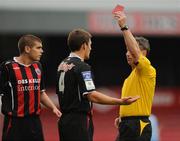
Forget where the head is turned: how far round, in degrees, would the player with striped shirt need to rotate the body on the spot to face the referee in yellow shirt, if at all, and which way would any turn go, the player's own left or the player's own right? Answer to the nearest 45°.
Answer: approximately 45° to the player's own left

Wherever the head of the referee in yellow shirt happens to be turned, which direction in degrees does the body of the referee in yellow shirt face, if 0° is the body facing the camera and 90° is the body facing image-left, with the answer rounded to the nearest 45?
approximately 90°

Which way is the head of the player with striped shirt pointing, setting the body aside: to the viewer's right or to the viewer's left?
to the viewer's right

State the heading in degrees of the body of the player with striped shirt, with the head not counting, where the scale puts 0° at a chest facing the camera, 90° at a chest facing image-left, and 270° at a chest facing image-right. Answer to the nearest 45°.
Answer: approximately 315°

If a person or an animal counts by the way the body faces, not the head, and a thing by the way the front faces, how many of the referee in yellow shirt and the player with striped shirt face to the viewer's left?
1

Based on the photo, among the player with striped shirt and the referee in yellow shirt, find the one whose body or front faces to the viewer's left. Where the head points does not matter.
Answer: the referee in yellow shirt

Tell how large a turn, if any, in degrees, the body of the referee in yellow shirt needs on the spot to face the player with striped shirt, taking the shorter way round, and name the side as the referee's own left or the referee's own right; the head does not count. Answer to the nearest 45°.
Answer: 0° — they already face them
